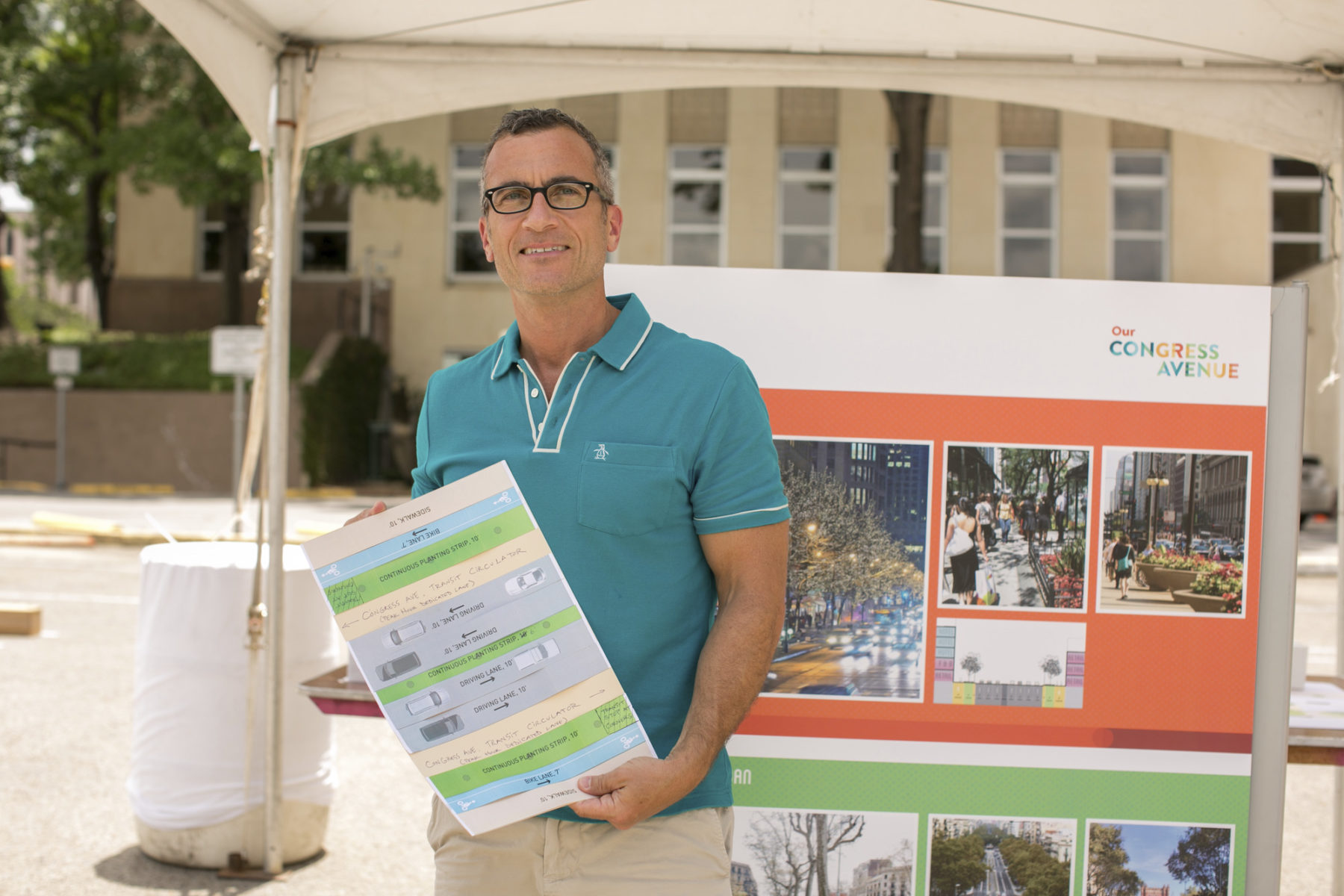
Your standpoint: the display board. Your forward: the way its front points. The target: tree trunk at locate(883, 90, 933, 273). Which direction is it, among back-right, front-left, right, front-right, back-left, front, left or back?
back

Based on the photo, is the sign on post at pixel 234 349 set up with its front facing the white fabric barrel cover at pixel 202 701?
yes

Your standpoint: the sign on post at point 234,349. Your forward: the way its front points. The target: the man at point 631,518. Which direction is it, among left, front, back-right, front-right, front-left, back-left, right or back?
front

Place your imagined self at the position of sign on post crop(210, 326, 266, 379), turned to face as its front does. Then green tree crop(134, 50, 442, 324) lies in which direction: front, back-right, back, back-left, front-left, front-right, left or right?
back

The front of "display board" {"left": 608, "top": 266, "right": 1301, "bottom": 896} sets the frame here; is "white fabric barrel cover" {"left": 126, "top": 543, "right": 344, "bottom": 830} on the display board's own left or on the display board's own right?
on the display board's own right

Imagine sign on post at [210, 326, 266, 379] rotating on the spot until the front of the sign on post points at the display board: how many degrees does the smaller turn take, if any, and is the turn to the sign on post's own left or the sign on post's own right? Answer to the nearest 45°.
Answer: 0° — it already faces it

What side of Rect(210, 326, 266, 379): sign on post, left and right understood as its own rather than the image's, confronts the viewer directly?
front

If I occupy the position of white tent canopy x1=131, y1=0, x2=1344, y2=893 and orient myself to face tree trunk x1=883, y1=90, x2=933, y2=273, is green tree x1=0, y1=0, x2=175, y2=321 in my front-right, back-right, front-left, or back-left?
front-left

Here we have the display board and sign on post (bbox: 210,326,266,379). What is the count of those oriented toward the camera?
2

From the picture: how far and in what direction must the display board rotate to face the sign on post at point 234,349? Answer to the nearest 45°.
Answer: approximately 135° to its right

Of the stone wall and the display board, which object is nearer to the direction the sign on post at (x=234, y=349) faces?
the display board
